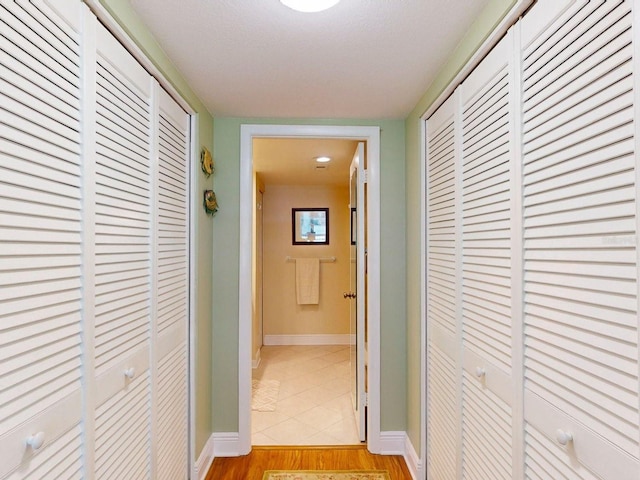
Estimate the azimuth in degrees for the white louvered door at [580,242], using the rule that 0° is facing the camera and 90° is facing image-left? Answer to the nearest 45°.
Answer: approximately 45°

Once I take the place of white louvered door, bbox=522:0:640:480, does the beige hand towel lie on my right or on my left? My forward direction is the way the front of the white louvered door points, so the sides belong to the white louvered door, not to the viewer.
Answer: on my right

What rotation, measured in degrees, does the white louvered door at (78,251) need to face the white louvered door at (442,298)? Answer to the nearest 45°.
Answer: approximately 45° to its left

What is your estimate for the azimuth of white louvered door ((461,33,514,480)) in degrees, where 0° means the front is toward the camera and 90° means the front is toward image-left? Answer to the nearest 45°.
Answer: approximately 45°

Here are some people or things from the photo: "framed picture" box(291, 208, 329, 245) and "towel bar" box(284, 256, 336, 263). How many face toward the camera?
2

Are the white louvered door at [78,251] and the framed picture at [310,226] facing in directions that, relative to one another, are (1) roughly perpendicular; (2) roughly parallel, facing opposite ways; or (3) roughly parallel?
roughly perpendicular

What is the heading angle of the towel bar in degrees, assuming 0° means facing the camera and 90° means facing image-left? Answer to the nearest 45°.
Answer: approximately 0°

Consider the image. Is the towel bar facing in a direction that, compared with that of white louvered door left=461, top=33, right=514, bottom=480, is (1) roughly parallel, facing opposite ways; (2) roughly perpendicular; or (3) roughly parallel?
roughly perpendicular

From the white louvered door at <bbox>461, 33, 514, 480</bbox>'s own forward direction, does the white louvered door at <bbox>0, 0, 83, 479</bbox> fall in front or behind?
in front

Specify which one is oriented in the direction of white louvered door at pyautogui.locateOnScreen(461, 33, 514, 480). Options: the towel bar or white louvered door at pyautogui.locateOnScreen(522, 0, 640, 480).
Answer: the towel bar
